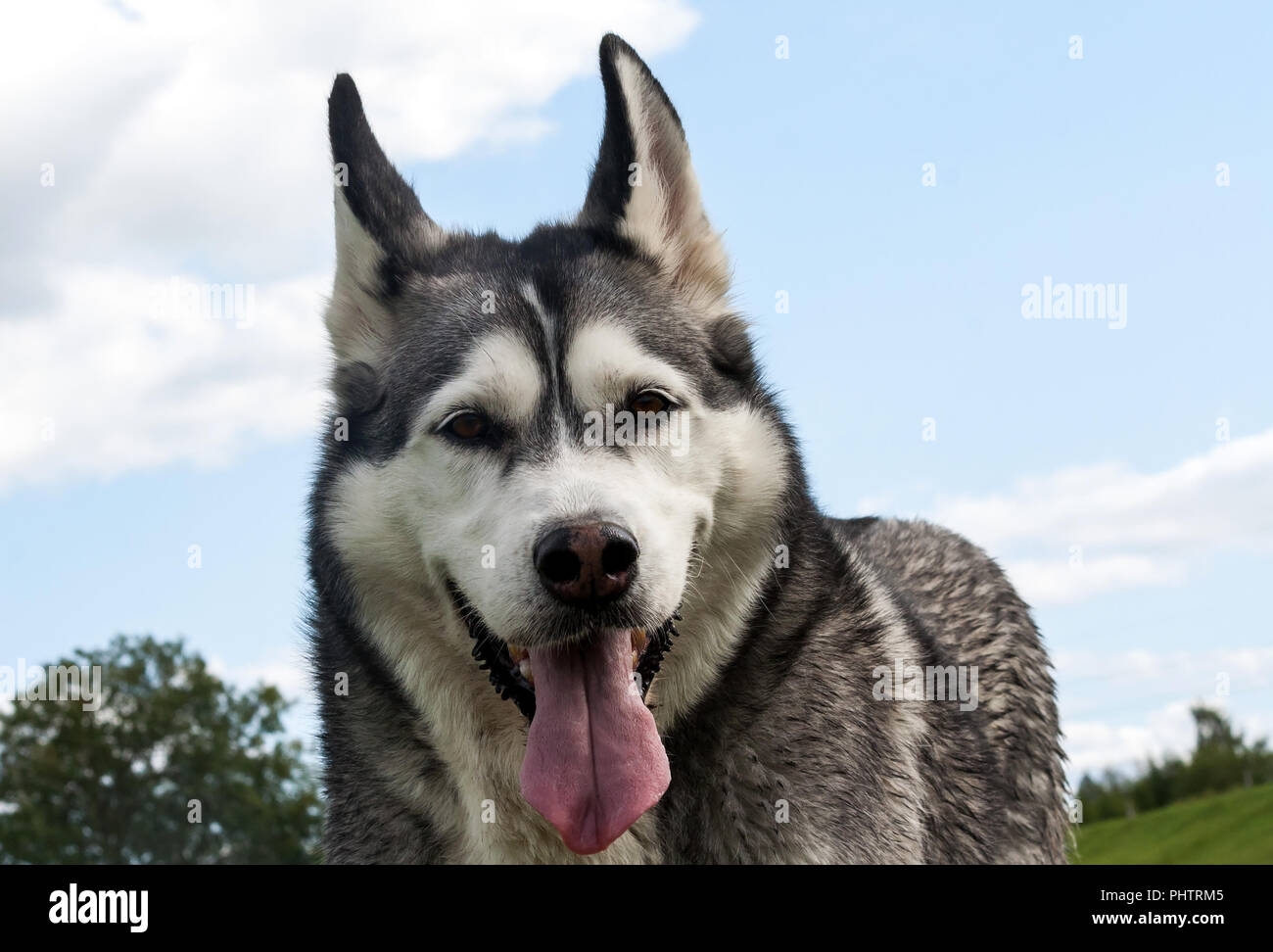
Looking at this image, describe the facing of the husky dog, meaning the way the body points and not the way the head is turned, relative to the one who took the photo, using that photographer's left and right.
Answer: facing the viewer and to the left of the viewer
